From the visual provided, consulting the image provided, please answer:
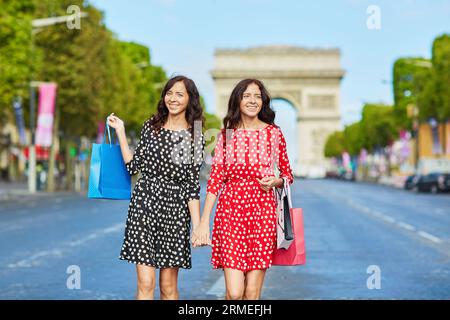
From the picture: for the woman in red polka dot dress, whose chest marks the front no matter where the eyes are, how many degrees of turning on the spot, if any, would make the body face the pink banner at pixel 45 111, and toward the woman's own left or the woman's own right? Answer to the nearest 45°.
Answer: approximately 180°

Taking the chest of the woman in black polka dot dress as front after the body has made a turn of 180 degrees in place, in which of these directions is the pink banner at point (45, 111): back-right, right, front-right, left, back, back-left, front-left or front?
front

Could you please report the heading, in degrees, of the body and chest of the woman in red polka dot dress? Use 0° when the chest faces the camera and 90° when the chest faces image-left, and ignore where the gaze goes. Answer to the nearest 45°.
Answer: approximately 0°

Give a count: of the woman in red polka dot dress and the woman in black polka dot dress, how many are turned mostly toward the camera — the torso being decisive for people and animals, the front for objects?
2

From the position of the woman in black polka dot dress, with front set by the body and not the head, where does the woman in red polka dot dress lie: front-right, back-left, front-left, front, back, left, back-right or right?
left

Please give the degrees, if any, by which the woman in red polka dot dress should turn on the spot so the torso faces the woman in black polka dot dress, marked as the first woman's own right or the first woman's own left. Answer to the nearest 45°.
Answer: approximately 90° to the first woman's own right

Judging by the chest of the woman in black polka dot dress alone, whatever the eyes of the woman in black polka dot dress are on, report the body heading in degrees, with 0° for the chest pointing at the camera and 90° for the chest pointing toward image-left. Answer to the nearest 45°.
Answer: approximately 0°
